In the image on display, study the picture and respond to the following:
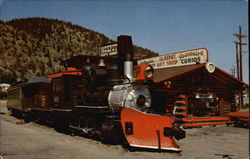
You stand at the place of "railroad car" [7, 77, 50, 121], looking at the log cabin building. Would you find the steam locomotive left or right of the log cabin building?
right

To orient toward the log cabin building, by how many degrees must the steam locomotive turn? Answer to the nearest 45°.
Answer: approximately 90° to its left

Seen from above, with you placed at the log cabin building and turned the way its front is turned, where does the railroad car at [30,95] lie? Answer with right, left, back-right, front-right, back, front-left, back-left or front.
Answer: back-right

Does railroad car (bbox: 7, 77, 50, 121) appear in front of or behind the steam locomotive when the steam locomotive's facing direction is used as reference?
behind

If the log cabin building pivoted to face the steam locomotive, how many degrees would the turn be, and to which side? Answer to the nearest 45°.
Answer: approximately 90° to its right

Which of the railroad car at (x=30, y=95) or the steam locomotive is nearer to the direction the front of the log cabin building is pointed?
the steam locomotive

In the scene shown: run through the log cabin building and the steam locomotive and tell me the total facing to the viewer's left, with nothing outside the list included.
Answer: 0
